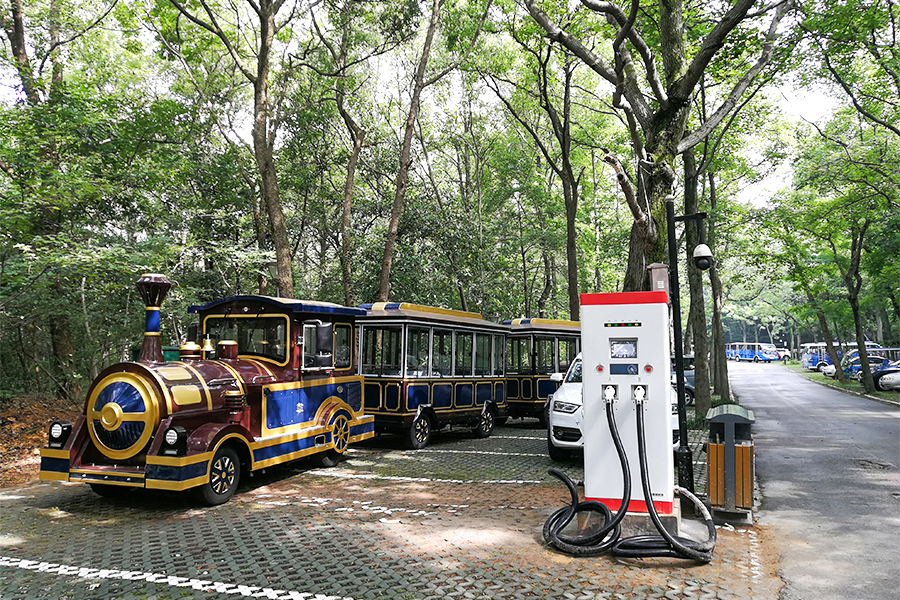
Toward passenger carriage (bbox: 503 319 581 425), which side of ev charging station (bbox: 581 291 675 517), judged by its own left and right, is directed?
back

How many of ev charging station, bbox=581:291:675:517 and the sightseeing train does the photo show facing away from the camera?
0

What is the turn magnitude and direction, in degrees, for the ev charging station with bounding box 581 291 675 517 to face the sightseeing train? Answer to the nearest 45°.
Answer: approximately 90° to its right

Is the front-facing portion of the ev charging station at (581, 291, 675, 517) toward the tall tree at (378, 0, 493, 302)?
no

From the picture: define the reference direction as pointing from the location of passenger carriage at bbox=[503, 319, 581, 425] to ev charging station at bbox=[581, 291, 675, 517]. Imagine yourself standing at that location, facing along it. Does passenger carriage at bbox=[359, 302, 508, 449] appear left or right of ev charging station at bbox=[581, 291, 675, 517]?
right

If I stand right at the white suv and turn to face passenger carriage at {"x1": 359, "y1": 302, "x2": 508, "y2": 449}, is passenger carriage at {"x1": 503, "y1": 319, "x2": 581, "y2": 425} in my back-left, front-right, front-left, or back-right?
front-right

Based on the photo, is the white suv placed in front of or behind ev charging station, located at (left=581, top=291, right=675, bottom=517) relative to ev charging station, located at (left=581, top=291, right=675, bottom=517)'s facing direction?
behind

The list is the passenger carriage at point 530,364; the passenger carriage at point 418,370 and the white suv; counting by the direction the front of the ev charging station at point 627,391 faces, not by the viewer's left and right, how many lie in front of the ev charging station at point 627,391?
0

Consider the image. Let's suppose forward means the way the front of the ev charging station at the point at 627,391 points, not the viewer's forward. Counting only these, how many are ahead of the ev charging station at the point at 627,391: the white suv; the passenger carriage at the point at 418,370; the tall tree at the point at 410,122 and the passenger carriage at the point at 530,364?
0

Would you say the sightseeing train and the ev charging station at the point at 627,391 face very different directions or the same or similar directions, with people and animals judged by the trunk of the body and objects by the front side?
same or similar directions

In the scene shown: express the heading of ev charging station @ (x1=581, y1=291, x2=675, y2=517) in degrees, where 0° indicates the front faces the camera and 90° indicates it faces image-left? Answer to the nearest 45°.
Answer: approximately 0°

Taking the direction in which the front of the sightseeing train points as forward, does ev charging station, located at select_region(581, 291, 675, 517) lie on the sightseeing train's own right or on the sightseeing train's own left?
on the sightseeing train's own left

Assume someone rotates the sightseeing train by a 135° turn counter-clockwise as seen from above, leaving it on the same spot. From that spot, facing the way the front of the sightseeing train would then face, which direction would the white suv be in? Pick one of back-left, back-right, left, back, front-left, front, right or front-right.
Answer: front

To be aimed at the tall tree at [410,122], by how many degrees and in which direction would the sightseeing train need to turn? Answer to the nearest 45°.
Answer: approximately 180°

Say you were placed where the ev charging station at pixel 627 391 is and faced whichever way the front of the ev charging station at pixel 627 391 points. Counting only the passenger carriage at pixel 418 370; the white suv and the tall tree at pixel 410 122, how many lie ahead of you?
0
